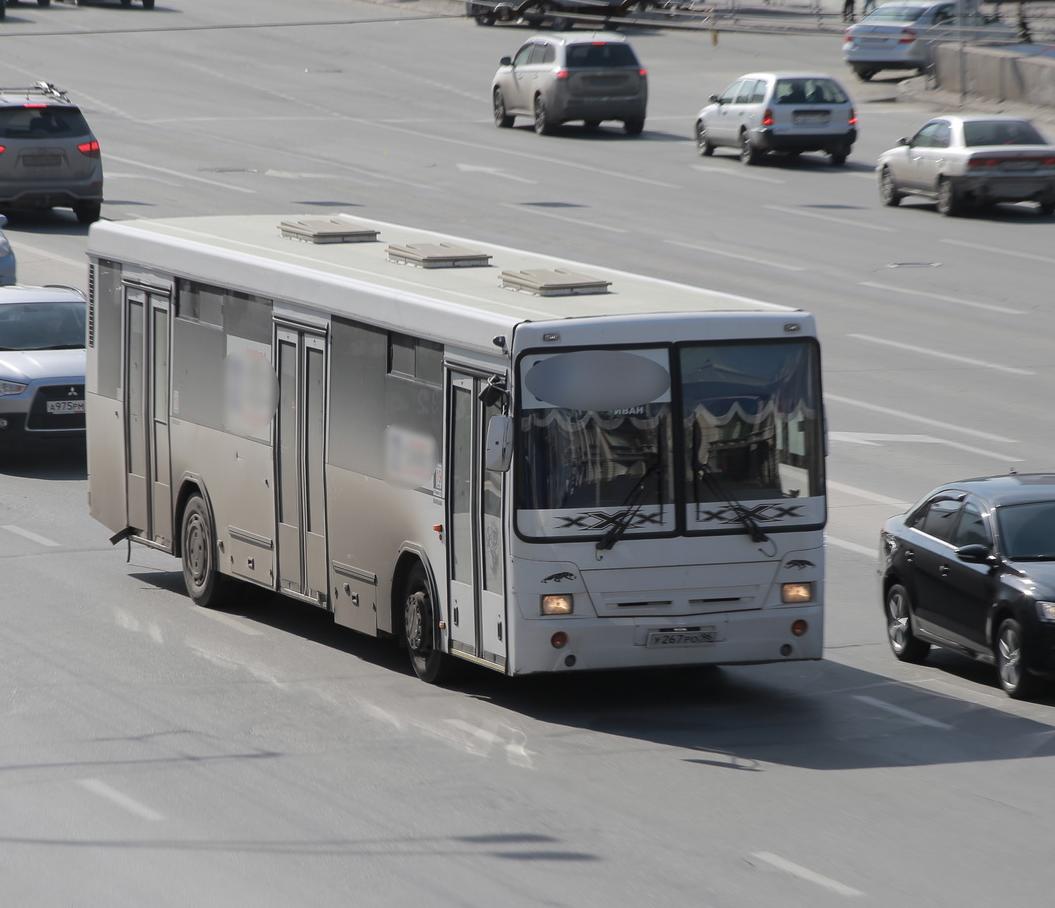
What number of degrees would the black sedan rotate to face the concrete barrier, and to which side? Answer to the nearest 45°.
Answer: approximately 135° to its left

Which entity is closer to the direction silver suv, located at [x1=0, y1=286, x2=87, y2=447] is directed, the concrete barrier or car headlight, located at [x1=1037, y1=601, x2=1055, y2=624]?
the car headlight

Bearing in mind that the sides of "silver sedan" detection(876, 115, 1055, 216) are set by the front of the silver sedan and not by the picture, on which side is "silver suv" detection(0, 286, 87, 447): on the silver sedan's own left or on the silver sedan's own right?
on the silver sedan's own left

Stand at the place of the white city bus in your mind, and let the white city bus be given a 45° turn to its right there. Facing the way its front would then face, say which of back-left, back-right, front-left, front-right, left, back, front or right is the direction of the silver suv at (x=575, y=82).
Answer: back

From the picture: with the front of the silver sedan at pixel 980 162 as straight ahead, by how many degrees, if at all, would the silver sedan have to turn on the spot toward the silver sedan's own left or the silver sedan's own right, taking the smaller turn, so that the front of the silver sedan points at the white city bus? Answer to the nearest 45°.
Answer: approximately 135° to the silver sedan's own left

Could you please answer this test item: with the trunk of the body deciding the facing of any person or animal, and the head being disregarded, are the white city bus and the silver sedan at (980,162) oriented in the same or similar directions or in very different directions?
very different directions

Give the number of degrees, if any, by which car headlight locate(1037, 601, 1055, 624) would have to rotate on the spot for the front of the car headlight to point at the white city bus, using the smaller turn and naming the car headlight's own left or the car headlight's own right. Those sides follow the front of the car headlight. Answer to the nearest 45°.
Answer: approximately 135° to the car headlight's own right

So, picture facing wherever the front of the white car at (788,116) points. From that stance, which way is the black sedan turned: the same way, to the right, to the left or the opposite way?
the opposite way

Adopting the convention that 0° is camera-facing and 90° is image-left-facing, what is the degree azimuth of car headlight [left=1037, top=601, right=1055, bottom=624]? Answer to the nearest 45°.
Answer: approximately 315°

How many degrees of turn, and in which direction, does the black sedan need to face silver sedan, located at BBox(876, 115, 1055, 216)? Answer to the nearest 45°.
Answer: approximately 135° to its left

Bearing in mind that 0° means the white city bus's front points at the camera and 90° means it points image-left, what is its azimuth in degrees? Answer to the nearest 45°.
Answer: approximately 315°

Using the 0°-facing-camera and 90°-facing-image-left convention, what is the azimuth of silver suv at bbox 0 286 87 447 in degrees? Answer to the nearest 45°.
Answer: approximately 315°
